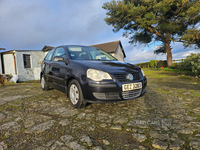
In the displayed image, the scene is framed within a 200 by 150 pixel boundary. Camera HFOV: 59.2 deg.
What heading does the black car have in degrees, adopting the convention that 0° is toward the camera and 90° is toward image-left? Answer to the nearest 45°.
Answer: approximately 315°

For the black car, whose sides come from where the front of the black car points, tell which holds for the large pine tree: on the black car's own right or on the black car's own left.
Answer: on the black car's own left

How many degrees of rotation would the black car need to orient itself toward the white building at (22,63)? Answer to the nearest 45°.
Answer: approximately 180°
